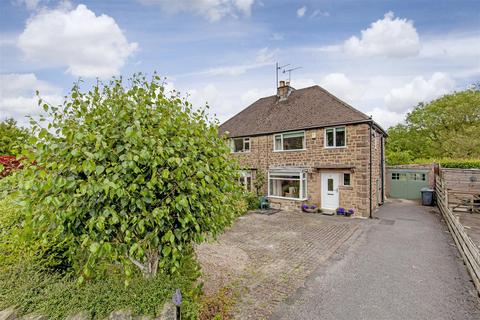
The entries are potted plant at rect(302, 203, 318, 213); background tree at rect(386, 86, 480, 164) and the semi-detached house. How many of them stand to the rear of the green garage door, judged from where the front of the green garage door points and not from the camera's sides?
1

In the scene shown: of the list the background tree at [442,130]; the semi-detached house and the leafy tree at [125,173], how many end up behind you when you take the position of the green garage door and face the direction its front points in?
1

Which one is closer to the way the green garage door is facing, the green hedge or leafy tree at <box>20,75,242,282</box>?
the leafy tree

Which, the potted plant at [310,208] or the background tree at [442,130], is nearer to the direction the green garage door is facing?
the potted plant

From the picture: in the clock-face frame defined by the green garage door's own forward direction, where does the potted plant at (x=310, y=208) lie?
The potted plant is roughly at 1 o'clock from the green garage door.

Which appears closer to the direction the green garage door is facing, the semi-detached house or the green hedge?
the semi-detached house

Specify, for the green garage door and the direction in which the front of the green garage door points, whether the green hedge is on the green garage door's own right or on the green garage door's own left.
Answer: on the green garage door's own left

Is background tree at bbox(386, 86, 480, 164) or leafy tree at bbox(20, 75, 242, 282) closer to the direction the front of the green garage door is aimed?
the leafy tree

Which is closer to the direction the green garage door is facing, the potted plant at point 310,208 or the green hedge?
the potted plant

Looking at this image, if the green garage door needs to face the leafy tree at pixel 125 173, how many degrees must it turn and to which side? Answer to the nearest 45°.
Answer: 0° — it already faces it

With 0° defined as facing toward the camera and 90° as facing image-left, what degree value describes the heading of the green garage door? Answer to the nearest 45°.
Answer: approximately 0°

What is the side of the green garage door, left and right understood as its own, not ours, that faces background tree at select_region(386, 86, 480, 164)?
back
